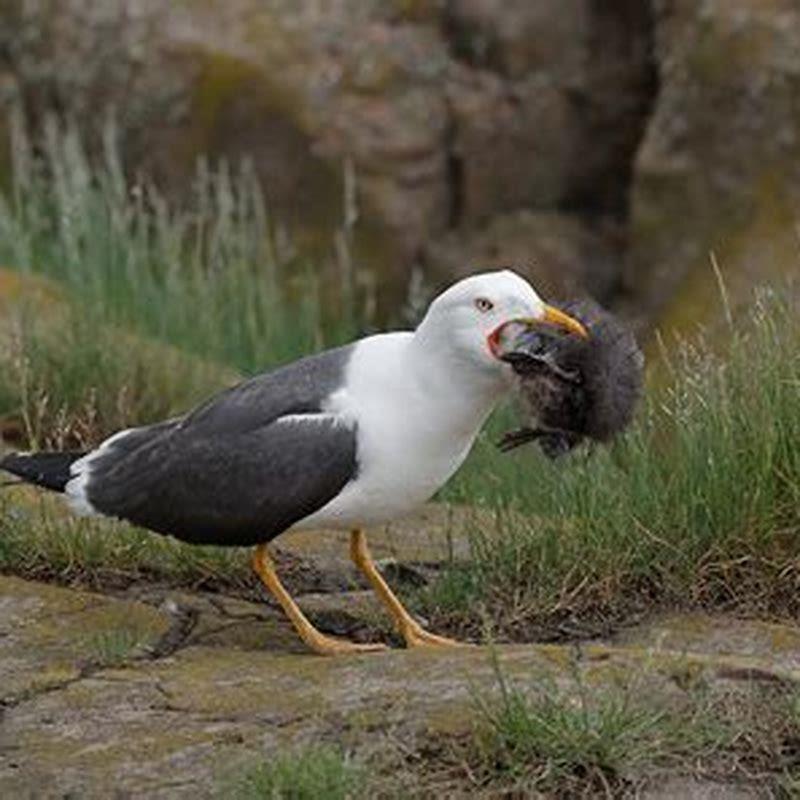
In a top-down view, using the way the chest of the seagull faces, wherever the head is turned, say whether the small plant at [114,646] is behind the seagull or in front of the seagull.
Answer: behind

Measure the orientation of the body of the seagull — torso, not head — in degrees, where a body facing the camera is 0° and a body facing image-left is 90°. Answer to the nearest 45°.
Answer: approximately 270°
